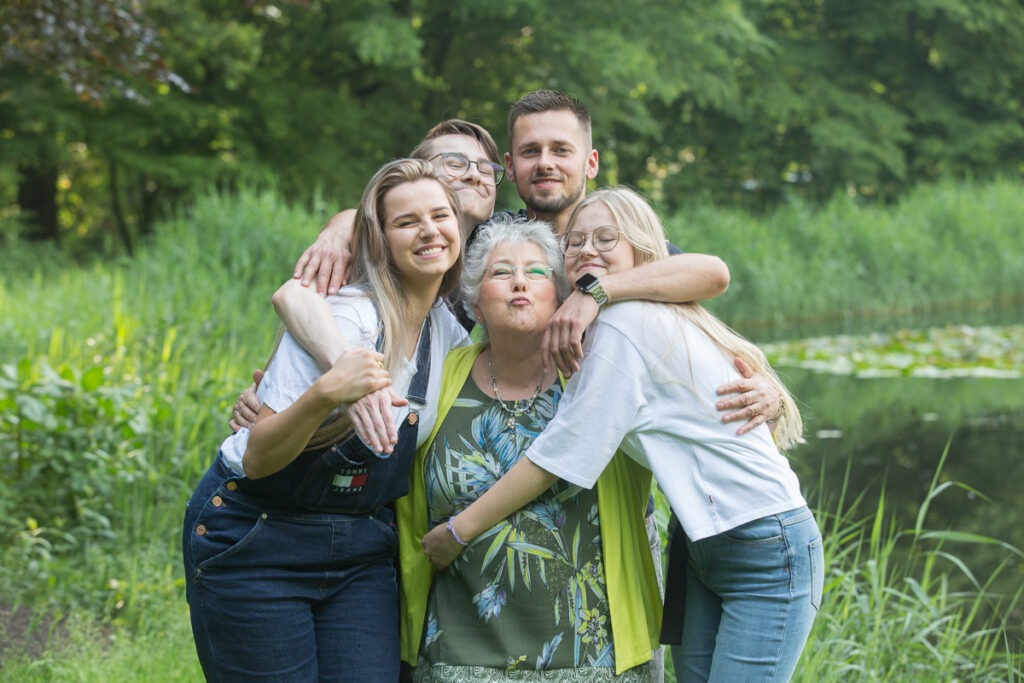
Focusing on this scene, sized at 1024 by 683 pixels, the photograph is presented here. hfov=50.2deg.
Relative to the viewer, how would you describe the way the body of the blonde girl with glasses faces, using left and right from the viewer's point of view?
facing to the left of the viewer

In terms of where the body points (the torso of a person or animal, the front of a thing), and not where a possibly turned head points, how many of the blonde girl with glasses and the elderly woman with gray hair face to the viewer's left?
1

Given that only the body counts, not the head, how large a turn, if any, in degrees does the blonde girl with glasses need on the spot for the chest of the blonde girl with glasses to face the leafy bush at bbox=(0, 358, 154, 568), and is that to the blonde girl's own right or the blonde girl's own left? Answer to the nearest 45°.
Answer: approximately 45° to the blonde girl's own right

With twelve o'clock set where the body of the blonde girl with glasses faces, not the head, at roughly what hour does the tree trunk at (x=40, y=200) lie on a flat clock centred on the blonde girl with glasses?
The tree trunk is roughly at 2 o'clock from the blonde girl with glasses.

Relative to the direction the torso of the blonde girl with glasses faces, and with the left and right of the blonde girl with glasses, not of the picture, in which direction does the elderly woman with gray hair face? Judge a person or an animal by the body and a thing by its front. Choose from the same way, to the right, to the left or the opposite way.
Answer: to the left

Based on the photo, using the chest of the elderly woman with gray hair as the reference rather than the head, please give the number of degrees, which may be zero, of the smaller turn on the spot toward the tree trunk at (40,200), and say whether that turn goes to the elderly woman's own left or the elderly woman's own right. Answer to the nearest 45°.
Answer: approximately 135° to the elderly woman's own right

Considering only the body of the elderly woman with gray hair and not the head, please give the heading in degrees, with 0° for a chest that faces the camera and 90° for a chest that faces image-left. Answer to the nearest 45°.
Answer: approximately 0°
